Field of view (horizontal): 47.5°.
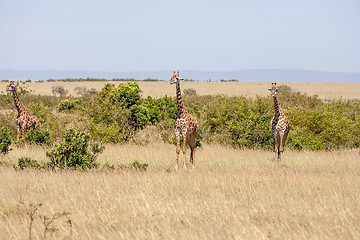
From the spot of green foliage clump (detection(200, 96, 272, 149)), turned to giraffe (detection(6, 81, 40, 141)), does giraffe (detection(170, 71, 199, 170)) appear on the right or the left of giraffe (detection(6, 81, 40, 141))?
left

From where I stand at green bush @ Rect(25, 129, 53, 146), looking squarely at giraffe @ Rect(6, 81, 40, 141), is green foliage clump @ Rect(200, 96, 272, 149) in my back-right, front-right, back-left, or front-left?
back-right

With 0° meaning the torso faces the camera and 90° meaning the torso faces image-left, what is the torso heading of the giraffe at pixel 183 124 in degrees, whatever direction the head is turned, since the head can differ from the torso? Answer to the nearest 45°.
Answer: approximately 45°

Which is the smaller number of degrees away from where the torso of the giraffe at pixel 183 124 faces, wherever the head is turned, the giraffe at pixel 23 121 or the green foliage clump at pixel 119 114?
the giraffe

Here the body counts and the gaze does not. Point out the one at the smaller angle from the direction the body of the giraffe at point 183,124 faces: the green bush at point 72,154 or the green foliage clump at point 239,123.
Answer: the green bush

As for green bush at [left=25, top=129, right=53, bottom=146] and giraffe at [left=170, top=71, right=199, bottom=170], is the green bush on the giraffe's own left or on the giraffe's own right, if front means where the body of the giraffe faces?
on the giraffe's own right

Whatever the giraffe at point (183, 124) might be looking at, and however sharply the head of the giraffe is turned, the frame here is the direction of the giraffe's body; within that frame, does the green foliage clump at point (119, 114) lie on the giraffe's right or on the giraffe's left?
on the giraffe's right

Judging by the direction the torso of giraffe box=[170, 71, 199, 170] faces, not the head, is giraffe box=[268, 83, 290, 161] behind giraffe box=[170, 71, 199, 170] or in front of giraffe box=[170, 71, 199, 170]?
behind

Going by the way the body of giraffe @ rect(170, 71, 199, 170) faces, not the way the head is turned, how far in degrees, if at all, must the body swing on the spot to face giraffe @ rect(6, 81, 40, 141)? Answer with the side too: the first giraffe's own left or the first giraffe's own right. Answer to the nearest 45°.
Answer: approximately 90° to the first giraffe's own right

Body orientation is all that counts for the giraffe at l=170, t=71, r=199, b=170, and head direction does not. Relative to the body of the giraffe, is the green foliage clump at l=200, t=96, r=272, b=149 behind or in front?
behind
